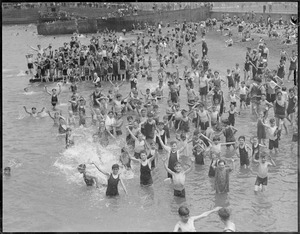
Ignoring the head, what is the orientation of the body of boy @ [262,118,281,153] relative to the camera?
toward the camera

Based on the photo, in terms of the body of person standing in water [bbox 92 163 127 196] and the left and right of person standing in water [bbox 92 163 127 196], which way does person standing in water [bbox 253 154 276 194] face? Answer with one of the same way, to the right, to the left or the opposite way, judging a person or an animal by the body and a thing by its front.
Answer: the same way

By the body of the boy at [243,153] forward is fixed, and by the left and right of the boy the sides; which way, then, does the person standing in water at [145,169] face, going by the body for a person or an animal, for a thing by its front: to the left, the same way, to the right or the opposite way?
the same way

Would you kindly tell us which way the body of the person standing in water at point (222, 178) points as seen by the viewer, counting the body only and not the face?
toward the camera

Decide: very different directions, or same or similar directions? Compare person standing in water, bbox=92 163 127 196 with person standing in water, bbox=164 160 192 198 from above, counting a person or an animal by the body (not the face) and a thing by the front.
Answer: same or similar directions

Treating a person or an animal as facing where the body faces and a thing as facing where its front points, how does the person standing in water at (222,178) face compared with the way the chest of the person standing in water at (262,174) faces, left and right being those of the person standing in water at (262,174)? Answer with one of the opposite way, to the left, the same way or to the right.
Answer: the same way

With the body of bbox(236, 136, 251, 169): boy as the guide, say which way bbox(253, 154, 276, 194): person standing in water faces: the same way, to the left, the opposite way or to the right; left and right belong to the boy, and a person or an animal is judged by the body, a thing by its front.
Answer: the same way

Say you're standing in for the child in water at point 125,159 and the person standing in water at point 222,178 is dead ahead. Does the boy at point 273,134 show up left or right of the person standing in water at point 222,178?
left

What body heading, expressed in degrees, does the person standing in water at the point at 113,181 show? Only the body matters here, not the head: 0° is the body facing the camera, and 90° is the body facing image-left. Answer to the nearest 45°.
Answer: approximately 0°

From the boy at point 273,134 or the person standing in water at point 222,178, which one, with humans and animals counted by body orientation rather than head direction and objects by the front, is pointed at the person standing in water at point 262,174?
the boy

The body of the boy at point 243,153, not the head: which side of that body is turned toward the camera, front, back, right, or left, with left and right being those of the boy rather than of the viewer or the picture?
front

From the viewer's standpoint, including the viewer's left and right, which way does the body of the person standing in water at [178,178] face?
facing the viewer
